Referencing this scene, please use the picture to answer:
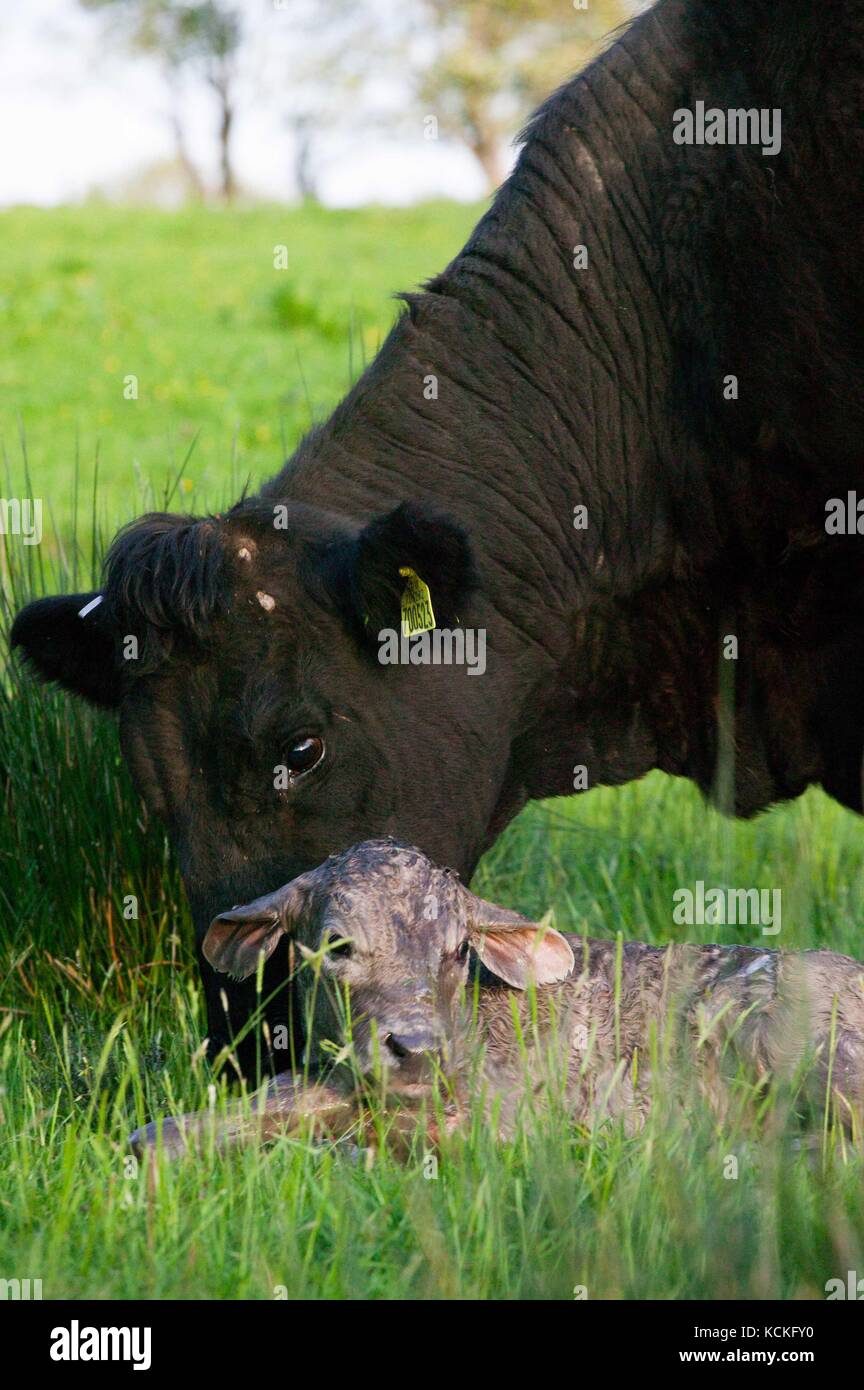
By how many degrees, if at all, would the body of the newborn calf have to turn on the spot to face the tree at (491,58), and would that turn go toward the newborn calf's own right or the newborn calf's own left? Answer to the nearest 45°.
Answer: approximately 90° to the newborn calf's own right

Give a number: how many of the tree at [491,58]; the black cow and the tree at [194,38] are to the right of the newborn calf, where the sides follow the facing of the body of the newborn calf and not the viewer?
3

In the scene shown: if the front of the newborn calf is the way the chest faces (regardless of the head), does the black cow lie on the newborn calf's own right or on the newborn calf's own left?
on the newborn calf's own right

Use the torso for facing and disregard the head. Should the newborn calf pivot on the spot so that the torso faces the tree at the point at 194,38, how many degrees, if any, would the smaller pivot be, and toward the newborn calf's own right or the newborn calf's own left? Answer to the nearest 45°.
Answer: approximately 90° to the newborn calf's own right

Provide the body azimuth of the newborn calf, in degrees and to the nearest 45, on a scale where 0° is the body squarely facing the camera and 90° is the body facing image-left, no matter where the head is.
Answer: approximately 90°
